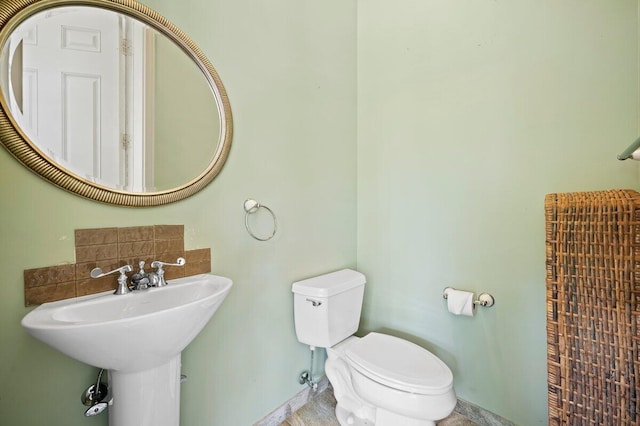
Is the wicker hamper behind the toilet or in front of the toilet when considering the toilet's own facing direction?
in front

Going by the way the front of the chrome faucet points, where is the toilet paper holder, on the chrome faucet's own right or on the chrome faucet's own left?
on the chrome faucet's own left

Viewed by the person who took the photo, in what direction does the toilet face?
facing the viewer and to the right of the viewer

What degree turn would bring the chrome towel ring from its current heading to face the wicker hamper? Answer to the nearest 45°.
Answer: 0° — it already faces it

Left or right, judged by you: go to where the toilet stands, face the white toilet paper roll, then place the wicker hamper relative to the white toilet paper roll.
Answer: right

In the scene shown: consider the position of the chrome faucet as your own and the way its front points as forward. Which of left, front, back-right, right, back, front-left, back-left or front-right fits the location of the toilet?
left

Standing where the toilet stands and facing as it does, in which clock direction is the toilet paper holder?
The toilet paper holder is roughly at 10 o'clock from the toilet.

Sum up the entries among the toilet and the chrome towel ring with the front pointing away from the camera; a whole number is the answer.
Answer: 0

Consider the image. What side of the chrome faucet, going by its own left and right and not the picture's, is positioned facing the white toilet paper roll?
left
